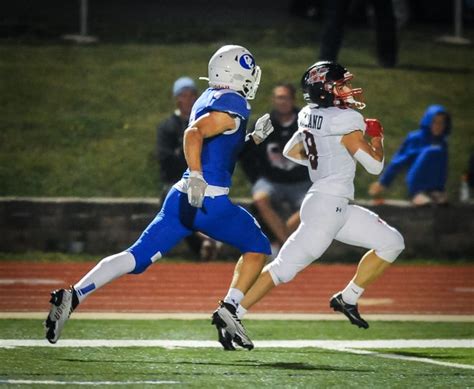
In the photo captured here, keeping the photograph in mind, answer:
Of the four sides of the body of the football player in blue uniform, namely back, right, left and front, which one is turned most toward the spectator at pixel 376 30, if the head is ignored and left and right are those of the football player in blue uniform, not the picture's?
left

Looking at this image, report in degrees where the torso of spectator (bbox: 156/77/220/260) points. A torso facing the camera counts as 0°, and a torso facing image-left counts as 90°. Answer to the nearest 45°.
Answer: approximately 315°

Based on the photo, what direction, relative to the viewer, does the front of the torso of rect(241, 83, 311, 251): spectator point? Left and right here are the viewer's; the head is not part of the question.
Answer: facing the viewer

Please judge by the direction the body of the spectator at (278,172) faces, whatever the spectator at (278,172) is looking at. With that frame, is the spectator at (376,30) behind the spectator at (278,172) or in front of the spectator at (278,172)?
behind

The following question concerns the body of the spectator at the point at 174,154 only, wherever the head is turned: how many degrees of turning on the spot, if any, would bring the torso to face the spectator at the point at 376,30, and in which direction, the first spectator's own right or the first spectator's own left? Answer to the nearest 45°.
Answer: approximately 90° to the first spectator's own left

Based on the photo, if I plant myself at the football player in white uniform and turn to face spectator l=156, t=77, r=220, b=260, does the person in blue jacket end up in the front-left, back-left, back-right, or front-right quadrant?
front-right

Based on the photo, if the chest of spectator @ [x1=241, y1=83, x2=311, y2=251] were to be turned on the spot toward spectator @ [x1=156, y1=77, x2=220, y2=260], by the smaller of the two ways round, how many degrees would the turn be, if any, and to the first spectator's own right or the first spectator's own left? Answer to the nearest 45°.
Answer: approximately 90° to the first spectator's own right

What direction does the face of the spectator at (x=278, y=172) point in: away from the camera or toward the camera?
toward the camera

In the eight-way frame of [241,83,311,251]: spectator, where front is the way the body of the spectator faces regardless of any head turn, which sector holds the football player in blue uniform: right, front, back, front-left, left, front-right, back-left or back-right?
front

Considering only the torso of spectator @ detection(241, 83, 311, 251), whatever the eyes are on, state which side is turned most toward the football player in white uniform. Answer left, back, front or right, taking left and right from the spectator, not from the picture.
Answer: front

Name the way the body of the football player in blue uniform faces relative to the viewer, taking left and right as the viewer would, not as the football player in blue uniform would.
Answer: facing to the right of the viewer

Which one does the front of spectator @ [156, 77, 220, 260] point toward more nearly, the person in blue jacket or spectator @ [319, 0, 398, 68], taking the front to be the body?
the person in blue jacket

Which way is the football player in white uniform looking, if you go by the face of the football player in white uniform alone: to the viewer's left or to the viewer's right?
to the viewer's right

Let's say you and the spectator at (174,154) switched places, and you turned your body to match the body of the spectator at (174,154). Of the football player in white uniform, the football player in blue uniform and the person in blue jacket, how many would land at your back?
0

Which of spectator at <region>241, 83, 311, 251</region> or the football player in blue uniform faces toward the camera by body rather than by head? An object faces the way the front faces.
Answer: the spectator
